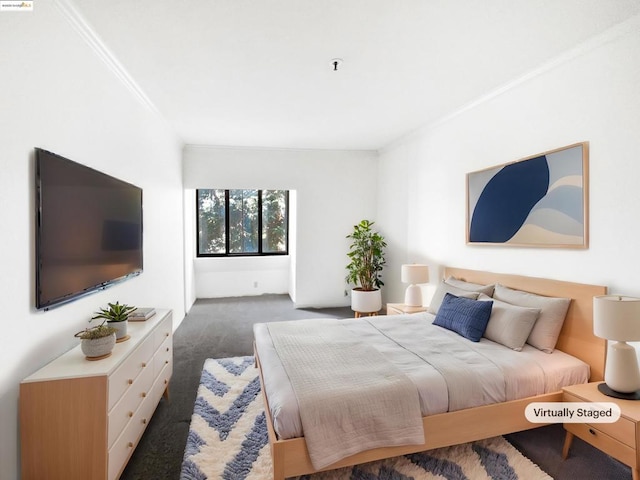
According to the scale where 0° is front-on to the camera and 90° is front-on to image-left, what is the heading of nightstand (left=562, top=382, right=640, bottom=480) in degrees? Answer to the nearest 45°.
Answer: approximately 45°

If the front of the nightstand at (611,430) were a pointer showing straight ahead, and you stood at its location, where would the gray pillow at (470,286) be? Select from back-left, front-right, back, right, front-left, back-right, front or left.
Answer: right

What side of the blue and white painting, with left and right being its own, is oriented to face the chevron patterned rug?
front

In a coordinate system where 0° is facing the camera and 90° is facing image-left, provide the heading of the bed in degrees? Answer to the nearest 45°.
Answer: approximately 45°

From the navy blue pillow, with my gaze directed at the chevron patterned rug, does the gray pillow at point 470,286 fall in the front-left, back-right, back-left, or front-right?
back-right

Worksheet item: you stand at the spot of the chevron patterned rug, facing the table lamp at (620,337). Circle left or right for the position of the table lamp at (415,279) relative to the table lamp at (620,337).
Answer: left

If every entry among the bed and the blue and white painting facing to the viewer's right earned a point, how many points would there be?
0

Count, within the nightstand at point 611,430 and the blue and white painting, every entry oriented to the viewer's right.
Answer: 0

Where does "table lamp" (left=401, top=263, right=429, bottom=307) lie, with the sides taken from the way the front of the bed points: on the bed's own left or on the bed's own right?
on the bed's own right
